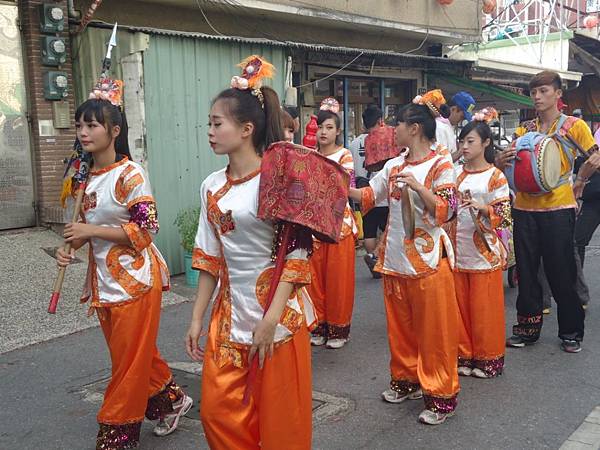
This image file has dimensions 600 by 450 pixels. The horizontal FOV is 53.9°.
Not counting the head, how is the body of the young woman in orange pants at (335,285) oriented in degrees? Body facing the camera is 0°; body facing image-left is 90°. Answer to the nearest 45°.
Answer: approximately 45°

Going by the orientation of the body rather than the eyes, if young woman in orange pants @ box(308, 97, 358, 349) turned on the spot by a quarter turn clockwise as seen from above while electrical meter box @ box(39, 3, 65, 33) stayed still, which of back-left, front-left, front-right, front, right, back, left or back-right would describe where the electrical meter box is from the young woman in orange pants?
front

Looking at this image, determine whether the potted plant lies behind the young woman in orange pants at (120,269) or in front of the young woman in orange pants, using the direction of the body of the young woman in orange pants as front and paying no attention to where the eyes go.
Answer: behind

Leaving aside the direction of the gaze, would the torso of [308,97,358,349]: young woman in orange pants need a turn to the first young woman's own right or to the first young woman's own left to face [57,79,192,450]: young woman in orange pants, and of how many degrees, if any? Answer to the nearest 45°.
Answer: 0° — they already face them

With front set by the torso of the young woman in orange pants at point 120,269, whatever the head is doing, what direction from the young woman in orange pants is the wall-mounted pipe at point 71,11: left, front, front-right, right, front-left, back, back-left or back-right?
back-right

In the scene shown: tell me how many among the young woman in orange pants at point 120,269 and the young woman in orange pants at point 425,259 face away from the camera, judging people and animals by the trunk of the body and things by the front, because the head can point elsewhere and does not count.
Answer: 0

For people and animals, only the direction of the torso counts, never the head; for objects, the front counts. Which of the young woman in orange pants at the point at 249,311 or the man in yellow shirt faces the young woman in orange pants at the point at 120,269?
the man in yellow shirt

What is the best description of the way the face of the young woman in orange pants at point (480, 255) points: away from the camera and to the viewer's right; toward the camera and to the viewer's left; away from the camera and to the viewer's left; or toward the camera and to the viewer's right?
toward the camera and to the viewer's left

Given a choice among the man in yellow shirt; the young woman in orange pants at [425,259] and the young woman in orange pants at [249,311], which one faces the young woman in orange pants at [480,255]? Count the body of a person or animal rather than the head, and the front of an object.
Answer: the man in yellow shirt

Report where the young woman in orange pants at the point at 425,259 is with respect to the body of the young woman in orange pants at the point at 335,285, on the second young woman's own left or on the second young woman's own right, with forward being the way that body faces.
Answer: on the second young woman's own left
